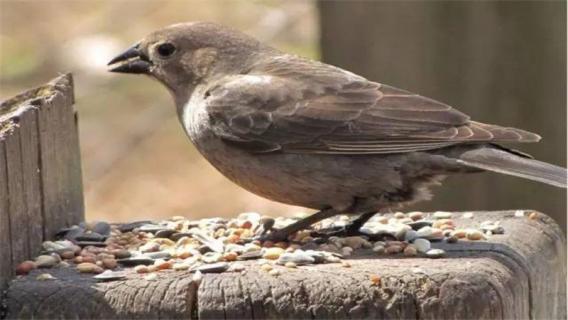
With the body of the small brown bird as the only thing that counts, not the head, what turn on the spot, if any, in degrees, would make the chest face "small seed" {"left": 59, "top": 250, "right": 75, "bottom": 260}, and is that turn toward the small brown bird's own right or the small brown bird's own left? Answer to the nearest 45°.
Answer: approximately 45° to the small brown bird's own left

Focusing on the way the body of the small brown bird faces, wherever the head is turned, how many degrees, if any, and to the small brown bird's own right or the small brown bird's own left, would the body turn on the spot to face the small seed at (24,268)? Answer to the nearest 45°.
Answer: approximately 45° to the small brown bird's own left

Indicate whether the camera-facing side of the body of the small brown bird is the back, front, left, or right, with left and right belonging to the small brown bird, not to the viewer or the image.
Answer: left

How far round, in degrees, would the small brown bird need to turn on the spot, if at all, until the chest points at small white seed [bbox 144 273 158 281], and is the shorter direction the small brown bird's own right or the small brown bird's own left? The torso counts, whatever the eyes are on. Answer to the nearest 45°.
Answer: approximately 45° to the small brown bird's own left
